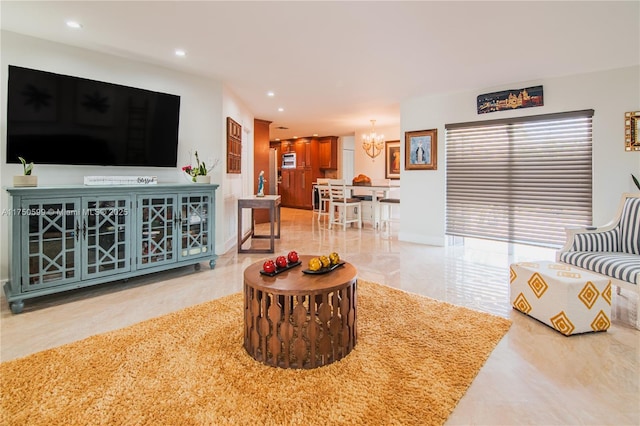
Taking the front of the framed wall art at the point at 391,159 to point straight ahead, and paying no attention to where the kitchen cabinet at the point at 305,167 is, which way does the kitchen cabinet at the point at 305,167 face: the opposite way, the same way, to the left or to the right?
the same way

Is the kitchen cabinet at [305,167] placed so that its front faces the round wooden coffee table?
yes

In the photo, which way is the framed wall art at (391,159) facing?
toward the camera

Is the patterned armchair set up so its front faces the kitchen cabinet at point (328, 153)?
no

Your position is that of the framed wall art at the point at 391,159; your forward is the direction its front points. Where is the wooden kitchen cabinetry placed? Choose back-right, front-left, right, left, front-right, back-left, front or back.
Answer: back-right

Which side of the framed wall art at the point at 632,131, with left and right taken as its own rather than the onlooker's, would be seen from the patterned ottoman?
front

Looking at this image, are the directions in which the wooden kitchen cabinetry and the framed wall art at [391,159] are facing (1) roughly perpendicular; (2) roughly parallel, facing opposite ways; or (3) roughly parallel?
roughly parallel

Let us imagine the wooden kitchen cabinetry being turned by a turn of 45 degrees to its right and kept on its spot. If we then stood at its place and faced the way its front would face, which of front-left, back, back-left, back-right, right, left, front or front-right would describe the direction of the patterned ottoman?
front-left

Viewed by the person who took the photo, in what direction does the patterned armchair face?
facing the viewer and to the left of the viewer

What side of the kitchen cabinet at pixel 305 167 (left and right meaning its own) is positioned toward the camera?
front

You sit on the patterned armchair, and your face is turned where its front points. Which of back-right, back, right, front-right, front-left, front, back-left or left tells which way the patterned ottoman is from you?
front-left

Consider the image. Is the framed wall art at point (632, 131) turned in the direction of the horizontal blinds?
no

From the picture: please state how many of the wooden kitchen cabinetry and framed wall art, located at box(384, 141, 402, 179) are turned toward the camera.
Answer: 2

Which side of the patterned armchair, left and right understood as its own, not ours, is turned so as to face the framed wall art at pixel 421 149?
right
